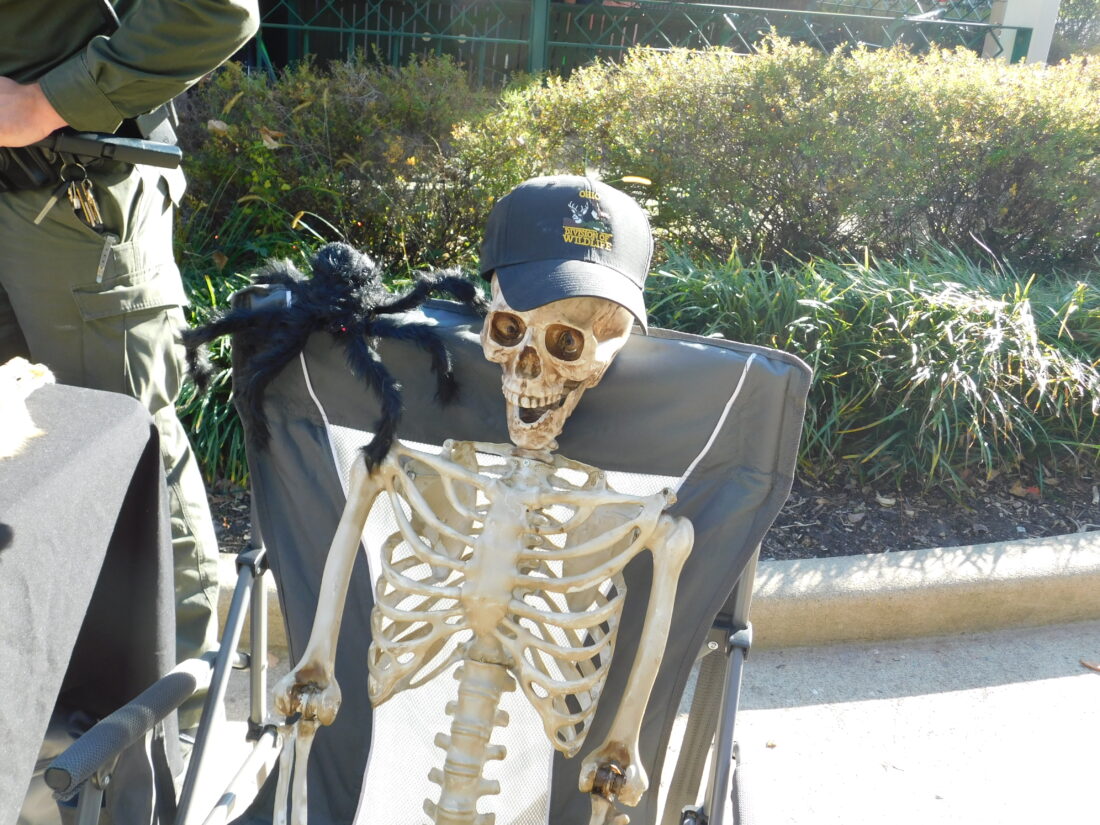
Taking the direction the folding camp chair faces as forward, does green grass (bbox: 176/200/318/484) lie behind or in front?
behind

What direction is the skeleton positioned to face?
toward the camera

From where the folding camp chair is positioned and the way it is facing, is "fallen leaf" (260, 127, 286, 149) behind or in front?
behind

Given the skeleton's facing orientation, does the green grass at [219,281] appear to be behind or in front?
behind

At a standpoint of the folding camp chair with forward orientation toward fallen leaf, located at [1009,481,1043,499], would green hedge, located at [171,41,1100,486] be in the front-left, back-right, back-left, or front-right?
front-left

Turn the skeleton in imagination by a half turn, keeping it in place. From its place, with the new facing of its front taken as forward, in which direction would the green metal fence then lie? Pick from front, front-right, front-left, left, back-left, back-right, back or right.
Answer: front

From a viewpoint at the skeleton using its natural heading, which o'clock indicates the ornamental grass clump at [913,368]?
The ornamental grass clump is roughly at 7 o'clock from the skeleton.

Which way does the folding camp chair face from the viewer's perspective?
toward the camera

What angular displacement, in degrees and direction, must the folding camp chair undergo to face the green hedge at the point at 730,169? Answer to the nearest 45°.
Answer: approximately 180°
